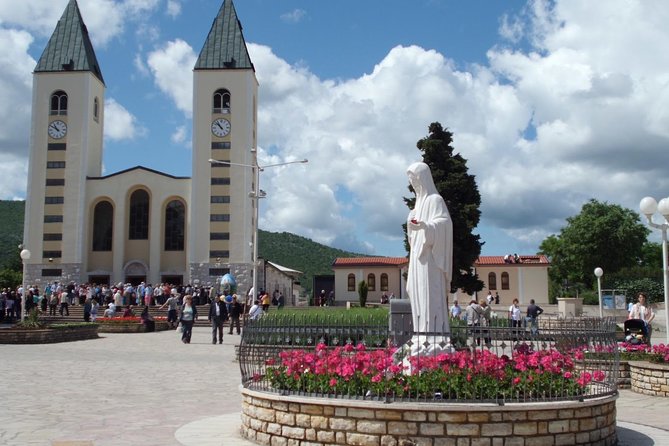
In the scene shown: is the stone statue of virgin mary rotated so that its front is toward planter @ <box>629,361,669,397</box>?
no

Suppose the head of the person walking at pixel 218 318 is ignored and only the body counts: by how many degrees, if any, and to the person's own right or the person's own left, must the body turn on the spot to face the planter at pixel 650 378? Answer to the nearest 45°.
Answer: approximately 45° to the person's own left

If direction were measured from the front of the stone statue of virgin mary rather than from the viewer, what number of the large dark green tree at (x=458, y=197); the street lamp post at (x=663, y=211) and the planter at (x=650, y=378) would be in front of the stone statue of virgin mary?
0

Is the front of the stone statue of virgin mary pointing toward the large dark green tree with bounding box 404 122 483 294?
no

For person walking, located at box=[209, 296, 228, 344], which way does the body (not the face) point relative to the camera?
toward the camera

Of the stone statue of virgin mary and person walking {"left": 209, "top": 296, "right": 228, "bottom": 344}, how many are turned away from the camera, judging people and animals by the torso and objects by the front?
0

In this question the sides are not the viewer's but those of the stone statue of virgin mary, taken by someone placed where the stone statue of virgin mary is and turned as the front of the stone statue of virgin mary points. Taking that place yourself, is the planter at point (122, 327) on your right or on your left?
on your right

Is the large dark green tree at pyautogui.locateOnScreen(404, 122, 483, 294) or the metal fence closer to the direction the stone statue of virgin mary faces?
the metal fence

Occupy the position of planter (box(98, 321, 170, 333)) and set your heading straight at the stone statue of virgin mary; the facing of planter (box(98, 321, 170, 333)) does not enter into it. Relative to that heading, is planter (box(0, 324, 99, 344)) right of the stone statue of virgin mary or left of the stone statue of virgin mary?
right

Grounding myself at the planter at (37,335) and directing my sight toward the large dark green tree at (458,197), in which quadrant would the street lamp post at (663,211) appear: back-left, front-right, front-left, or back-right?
front-right

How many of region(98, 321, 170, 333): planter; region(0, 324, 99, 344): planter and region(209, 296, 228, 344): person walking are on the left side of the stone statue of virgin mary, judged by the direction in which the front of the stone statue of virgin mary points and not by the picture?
0

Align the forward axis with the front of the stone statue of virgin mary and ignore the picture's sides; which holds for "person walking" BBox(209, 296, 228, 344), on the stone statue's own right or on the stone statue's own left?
on the stone statue's own right

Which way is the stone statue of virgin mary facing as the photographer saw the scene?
facing the viewer and to the left of the viewer

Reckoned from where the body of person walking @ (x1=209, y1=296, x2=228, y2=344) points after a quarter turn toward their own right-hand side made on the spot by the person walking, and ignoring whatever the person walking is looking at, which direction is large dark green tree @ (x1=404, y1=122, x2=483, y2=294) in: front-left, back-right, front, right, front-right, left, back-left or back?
back-right

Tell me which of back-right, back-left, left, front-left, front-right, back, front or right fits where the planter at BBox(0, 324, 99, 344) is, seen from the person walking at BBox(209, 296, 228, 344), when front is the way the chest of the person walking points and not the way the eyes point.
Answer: right
